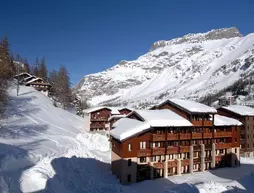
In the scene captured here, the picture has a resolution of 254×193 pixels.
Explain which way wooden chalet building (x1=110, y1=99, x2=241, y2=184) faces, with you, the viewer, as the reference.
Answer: facing the viewer and to the right of the viewer
